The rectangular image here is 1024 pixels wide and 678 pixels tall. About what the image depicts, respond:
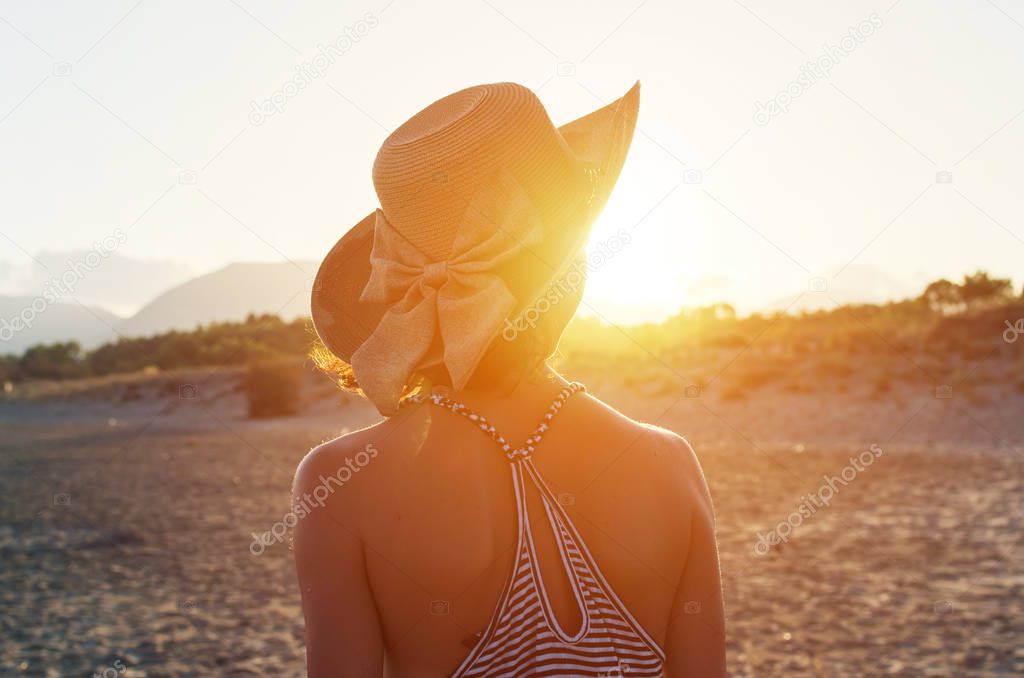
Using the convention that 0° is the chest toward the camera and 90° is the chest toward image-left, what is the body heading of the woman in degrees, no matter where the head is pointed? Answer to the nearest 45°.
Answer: approximately 180°

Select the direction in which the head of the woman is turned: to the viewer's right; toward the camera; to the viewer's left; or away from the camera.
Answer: away from the camera
